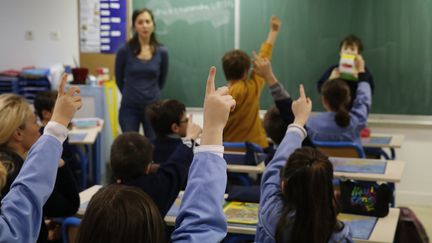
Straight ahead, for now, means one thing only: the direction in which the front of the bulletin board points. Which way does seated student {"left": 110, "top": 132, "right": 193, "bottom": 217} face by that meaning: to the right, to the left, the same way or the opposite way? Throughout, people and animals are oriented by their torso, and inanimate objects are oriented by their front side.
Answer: the opposite way

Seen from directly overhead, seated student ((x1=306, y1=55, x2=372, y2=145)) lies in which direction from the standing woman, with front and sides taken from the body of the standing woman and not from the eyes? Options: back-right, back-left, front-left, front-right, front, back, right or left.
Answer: front-left

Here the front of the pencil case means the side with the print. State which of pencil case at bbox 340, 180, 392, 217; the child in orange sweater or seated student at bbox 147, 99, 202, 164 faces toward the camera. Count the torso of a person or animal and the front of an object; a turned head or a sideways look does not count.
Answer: the pencil case

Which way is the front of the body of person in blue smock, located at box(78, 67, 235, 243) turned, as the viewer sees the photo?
away from the camera

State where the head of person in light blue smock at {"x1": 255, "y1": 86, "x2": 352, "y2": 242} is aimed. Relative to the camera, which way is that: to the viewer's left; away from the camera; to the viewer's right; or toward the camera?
away from the camera

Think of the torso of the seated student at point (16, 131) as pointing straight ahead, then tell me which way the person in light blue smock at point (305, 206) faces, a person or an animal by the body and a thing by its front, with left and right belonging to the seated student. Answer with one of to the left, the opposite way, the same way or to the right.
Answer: the same way

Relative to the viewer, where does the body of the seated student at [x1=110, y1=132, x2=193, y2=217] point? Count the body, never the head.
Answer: away from the camera

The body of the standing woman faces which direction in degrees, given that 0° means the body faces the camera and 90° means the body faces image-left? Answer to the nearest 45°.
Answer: approximately 0°

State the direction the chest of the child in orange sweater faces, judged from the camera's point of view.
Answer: away from the camera

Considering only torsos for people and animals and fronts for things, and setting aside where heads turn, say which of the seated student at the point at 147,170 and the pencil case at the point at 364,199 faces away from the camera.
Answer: the seated student

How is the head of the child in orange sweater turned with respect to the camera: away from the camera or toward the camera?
away from the camera

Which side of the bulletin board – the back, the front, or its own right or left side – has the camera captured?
front

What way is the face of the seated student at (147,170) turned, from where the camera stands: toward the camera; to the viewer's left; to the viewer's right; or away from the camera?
away from the camera

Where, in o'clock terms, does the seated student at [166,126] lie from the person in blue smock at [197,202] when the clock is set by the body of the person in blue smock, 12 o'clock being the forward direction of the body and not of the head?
The seated student is roughly at 12 o'clock from the person in blue smock.

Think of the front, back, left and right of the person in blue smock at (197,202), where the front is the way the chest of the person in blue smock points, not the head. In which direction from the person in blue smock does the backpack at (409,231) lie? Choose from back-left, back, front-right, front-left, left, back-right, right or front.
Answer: front-right

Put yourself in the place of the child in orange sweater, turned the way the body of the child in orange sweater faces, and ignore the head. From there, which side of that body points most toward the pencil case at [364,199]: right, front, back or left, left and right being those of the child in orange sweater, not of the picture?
back

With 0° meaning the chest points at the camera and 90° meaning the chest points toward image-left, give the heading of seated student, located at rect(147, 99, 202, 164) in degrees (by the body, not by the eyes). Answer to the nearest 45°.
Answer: approximately 225°

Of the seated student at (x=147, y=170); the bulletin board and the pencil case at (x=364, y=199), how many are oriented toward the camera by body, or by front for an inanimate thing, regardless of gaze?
2

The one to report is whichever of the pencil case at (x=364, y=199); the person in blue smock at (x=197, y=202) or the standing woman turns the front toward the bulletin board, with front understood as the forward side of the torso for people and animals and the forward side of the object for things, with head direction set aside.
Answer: the person in blue smock

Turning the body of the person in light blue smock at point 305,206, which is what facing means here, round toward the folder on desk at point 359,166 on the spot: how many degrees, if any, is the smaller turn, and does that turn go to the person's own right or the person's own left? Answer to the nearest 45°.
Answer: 0° — they already face it

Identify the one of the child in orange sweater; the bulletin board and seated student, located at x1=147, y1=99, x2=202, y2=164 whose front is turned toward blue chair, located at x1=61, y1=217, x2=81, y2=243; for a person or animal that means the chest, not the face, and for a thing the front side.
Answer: the bulletin board

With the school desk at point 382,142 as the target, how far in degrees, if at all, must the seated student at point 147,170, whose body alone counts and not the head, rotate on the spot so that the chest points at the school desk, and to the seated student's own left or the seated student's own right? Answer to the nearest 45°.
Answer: approximately 45° to the seated student's own right
